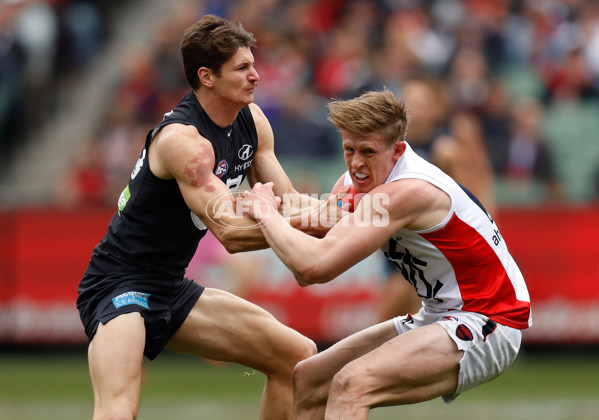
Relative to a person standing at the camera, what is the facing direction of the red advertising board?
facing the viewer
